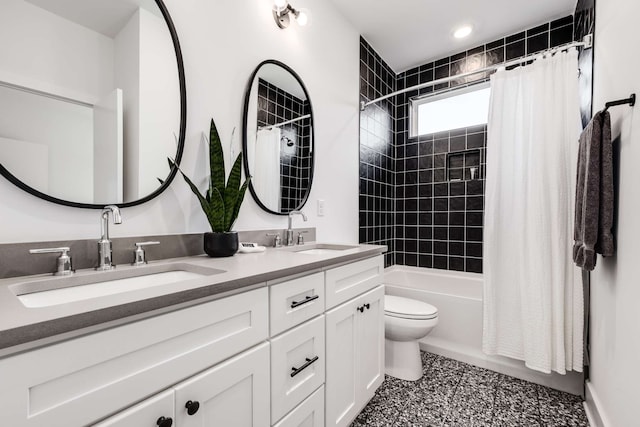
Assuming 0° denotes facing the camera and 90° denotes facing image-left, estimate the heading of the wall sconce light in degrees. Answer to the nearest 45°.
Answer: approximately 315°

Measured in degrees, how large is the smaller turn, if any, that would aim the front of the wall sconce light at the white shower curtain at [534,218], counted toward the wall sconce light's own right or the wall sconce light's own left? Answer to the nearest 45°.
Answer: approximately 45° to the wall sconce light's own left
